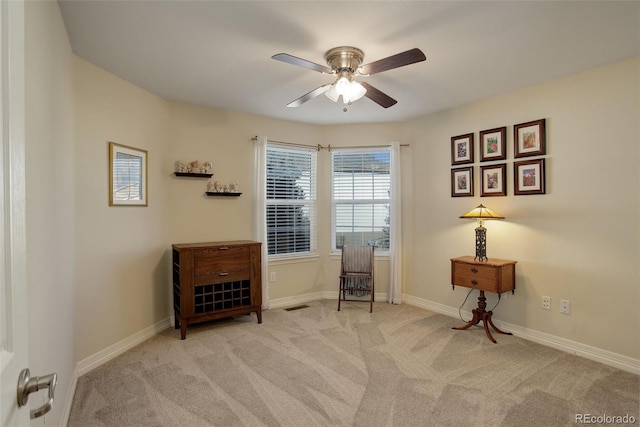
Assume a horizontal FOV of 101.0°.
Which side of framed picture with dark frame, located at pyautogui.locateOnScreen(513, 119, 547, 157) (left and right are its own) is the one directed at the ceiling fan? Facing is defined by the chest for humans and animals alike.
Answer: front

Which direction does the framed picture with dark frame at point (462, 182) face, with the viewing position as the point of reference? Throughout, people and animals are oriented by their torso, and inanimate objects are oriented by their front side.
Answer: facing the viewer and to the left of the viewer

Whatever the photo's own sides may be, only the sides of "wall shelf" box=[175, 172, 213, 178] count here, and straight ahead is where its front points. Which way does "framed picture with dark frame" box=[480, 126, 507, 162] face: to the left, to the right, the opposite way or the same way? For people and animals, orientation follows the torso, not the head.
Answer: to the right

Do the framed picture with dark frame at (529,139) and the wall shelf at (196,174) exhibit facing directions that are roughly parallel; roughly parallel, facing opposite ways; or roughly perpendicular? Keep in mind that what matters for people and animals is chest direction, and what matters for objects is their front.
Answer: roughly perpendicular

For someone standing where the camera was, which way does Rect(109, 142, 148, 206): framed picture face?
facing the viewer and to the right of the viewer

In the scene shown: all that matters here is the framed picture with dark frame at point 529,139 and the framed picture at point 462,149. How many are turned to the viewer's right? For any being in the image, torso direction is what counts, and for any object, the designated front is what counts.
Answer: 0

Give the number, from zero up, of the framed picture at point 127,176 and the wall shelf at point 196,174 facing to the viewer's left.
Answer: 0

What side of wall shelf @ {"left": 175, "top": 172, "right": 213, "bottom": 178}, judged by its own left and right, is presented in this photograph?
front
